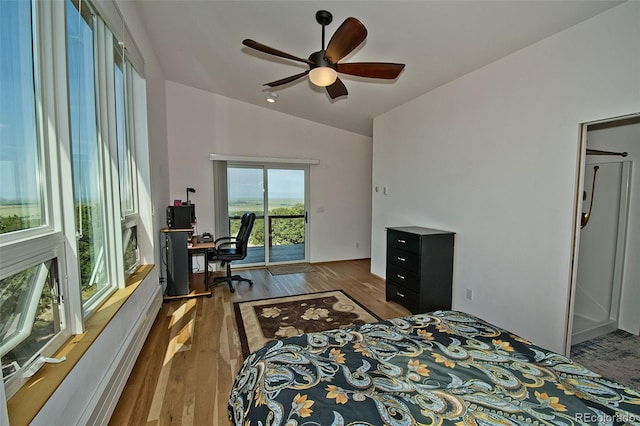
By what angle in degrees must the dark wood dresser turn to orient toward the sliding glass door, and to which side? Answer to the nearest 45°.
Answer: approximately 90° to its right

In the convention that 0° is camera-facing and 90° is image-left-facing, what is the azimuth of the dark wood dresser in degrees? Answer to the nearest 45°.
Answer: approximately 45°

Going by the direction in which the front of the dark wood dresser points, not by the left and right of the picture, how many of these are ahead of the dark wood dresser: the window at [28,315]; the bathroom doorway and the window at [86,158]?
2

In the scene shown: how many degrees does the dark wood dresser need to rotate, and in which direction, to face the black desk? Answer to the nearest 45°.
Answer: approximately 45° to its right

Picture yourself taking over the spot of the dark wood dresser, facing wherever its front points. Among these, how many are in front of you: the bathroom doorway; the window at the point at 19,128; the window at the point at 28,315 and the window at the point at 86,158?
3

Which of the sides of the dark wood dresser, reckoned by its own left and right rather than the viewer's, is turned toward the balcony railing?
right

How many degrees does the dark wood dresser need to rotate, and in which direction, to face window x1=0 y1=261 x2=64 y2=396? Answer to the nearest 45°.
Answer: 0° — it already faces it

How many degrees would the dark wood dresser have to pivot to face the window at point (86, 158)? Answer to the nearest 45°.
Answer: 0° — it already faces it

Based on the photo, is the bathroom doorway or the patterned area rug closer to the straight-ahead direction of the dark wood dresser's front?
the patterned area rug

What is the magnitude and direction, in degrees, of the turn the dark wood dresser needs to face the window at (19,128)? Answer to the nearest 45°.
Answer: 0° — it already faces it

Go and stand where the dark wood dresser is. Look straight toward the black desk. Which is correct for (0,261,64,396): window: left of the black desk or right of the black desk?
left
